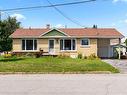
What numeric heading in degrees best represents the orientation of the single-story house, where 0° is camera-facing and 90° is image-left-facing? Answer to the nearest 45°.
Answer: approximately 0°
